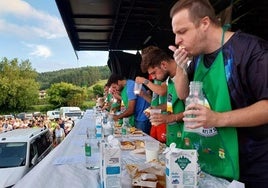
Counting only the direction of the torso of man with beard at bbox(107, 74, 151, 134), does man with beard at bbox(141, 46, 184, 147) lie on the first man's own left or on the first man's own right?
on the first man's own left

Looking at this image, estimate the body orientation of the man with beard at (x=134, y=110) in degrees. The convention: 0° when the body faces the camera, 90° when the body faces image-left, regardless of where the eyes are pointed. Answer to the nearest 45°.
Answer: approximately 90°

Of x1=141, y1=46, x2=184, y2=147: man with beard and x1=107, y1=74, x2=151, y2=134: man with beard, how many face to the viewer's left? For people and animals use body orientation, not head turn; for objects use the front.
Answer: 2

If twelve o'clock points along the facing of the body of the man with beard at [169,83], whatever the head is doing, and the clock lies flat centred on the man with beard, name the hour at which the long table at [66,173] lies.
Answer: The long table is roughly at 10 o'clock from the man with beard.

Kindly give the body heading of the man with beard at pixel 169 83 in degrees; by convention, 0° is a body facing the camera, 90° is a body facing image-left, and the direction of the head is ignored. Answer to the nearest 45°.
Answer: approximately 90°

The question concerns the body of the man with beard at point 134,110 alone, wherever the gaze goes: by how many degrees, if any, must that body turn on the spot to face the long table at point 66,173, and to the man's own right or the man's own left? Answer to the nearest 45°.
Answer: approximately 90° to the man's own left

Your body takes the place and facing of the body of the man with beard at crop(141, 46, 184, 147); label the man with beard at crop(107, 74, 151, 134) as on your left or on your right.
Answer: on your right
